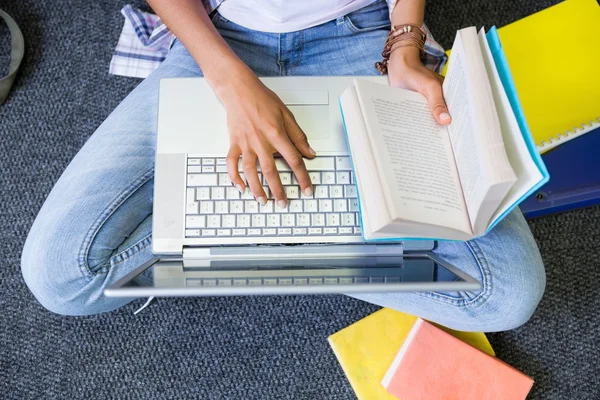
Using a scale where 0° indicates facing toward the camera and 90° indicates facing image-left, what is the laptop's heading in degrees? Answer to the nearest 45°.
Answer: approximately 180°

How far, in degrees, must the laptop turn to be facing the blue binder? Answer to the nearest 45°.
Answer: approximately 45° to its right

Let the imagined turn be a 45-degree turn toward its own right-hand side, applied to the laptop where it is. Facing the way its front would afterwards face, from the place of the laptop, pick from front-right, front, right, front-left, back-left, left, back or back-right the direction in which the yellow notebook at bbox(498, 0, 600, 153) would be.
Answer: front
